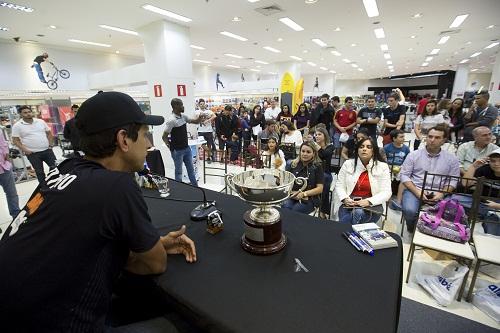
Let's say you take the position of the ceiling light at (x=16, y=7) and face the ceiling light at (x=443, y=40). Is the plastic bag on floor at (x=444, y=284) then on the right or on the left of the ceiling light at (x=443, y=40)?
right

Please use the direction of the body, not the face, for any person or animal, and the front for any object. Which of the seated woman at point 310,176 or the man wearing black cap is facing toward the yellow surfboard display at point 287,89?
the man wearing black cap

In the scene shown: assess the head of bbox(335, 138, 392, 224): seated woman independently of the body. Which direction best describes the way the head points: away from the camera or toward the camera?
toward the camera

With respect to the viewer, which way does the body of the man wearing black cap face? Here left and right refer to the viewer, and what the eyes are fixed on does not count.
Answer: facing away from the viewer and to the right of the viewer

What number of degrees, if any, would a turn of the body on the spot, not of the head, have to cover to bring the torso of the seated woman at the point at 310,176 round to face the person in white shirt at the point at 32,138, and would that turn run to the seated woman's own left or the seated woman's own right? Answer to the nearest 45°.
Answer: approximately 45° to the seated woman's own right

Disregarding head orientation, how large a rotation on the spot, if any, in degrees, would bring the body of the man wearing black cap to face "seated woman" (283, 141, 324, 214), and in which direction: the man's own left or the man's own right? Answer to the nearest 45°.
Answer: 0° — they already face them

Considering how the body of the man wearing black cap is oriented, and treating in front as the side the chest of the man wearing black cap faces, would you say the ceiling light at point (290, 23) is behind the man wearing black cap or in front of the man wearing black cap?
in front

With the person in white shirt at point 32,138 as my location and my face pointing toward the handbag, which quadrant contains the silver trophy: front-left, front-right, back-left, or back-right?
front-right

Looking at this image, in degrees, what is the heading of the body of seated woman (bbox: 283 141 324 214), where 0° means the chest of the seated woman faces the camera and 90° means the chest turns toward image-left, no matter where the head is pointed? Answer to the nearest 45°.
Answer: approximately 45°

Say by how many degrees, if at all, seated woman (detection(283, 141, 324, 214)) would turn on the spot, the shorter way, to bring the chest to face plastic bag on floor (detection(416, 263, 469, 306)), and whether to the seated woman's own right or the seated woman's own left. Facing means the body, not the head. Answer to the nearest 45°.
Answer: approximately 90° to the seated woman's own left

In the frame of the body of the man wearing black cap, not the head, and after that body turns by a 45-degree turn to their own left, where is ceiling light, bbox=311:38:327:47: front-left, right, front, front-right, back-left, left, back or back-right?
front-right

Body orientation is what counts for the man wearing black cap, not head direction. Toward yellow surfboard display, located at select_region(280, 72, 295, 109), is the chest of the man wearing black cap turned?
yes

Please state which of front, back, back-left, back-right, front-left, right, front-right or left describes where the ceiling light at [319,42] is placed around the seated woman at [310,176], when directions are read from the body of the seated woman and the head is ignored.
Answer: back-right
